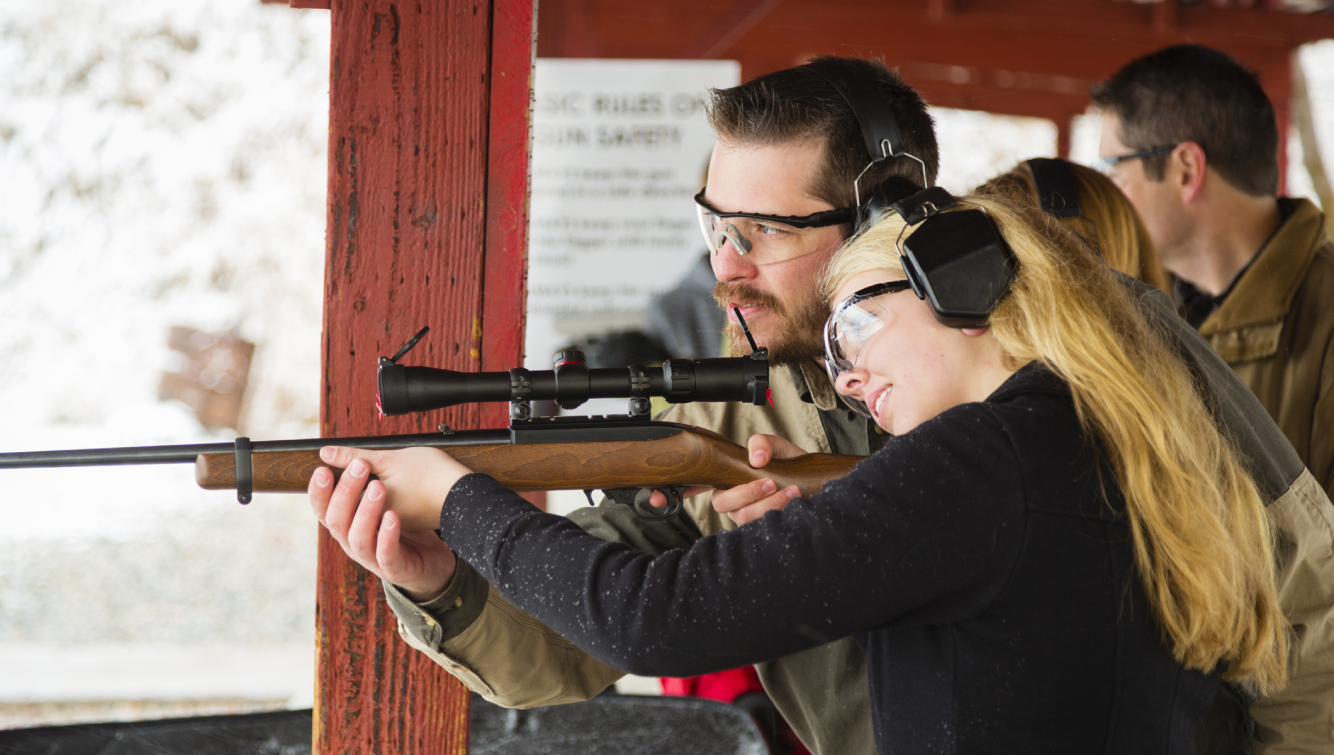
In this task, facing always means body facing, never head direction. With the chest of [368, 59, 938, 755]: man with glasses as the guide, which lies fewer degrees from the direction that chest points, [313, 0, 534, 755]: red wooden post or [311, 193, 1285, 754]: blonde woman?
the red wooden post

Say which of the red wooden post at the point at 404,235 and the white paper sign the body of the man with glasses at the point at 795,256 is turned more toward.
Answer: the red wooden post

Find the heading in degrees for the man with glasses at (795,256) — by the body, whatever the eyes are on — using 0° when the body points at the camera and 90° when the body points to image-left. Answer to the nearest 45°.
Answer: approximately 45°

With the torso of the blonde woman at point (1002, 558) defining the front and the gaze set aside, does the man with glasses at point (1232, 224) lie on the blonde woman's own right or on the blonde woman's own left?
on the blonde woman's own right

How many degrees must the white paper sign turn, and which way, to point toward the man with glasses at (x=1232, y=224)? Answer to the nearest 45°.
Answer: approximately 45° to its left

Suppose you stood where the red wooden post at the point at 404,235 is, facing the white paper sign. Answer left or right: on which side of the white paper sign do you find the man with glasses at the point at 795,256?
right

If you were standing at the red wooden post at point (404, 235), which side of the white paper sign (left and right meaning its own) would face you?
front

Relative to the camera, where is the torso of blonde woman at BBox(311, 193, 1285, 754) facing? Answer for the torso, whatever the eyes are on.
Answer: to the viewer's left

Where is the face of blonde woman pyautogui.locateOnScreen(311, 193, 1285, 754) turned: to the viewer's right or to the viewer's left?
to the viewer's left

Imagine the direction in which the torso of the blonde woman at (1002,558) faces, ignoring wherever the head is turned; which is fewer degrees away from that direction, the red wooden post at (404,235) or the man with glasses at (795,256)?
the red wooden post

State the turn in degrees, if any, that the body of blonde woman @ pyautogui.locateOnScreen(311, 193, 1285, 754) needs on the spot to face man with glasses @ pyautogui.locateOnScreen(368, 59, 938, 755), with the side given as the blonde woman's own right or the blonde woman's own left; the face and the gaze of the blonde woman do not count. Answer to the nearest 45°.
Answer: approximately 90° to the blonde woman's own right

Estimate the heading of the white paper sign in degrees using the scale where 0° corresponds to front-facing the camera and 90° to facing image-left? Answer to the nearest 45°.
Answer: approximately 0°
